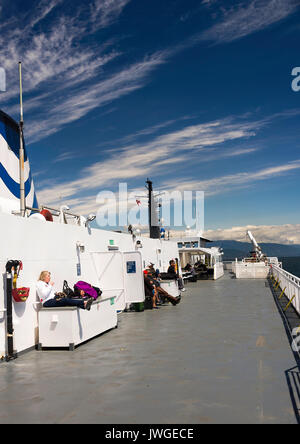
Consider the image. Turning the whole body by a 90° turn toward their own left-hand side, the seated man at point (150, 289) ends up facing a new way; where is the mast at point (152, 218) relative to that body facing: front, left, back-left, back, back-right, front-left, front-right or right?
front

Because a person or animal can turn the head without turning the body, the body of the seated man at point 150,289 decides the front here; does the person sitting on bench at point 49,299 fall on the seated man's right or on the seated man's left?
on the seated man's right

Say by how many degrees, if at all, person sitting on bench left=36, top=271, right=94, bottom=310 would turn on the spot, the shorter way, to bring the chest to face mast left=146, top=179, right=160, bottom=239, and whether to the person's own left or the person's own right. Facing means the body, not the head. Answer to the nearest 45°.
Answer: approximately 90° to the person's own left

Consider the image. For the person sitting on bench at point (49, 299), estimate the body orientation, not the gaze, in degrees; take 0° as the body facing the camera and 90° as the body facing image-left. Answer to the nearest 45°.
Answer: approximately 270°

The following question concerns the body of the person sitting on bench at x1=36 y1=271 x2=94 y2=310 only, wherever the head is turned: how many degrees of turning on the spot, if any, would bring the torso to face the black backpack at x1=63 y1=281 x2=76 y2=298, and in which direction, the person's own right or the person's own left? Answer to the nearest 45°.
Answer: approximately 90° to the person's own left

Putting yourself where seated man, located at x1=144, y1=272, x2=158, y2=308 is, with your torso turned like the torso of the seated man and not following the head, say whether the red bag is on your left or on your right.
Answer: on your right
